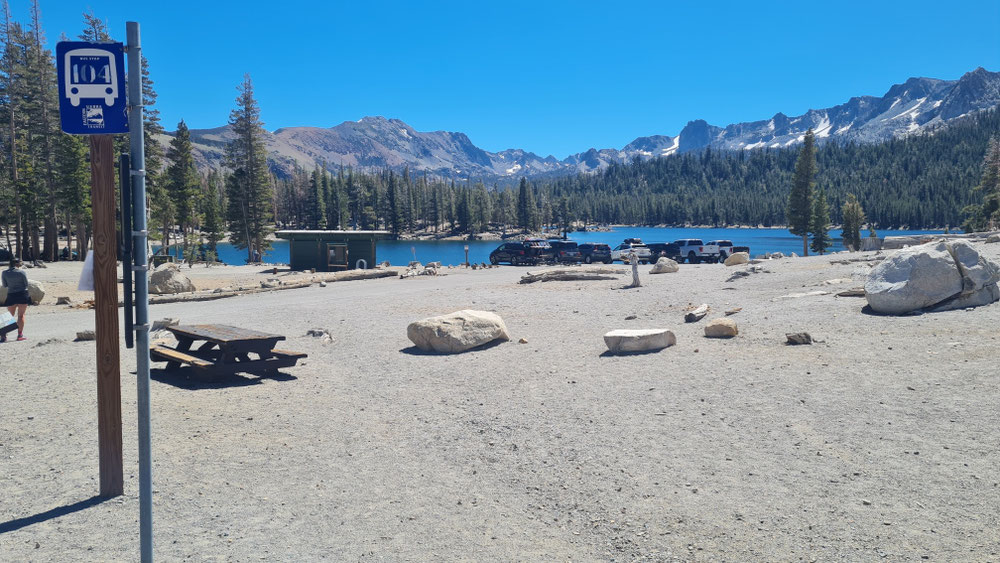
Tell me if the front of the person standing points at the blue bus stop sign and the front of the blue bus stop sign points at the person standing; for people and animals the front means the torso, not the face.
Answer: no

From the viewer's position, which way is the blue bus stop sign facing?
facing the viewer

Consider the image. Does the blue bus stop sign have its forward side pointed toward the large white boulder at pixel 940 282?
no

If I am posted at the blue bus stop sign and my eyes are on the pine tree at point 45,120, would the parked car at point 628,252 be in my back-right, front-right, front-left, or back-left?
front-right

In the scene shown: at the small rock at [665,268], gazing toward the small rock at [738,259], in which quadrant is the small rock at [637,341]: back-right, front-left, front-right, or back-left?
back-right

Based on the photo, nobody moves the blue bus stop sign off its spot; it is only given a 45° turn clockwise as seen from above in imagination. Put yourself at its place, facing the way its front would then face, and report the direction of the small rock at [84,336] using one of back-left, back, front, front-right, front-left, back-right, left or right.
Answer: back-right

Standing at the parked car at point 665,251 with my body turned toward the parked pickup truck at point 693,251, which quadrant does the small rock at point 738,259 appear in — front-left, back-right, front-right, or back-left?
front-right

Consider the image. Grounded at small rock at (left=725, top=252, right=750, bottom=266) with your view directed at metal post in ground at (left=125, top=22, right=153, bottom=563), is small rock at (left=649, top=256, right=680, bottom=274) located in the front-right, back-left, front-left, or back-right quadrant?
front-right
